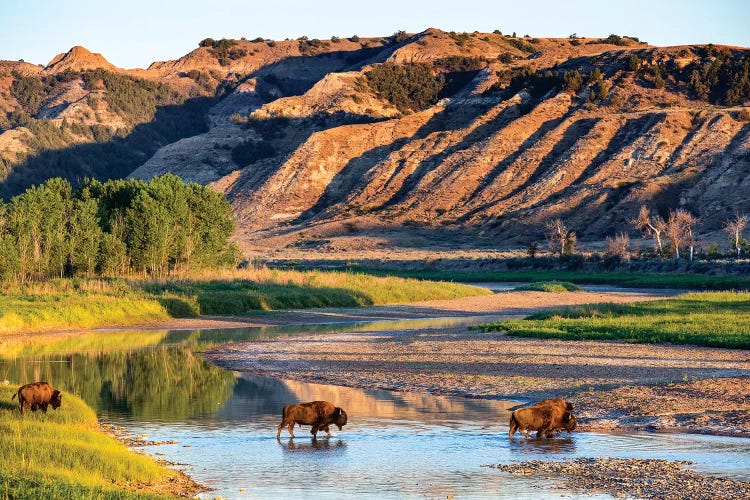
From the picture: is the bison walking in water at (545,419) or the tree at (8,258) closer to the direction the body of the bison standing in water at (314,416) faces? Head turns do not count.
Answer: the bison walking in water

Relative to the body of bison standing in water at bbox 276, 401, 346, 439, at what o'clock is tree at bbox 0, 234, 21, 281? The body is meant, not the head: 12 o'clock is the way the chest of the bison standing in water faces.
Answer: The tree is roughly at 8 o'clock from the bison standing in water.

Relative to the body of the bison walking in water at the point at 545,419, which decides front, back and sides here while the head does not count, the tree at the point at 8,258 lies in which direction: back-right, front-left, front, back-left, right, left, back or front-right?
back-left

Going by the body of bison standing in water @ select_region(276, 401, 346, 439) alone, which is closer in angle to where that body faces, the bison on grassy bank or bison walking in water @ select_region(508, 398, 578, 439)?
the bison walking in water

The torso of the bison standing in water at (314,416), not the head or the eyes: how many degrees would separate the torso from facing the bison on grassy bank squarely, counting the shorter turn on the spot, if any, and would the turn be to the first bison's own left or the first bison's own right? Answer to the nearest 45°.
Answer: approximately 180°

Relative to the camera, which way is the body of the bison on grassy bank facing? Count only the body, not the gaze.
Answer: to the viewer's right

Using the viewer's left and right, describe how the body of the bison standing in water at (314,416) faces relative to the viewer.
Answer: facing to the right of the viewer

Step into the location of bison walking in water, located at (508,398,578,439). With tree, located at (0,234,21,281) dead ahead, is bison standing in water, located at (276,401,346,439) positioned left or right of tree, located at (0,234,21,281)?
left

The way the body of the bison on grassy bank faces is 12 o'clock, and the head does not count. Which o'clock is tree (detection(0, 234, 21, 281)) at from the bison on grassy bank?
The tree is roughly at 9 o'clock from the bison on grassy bank.
